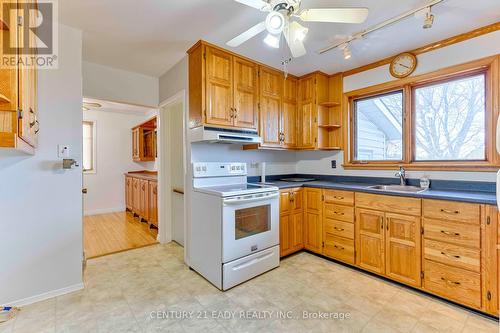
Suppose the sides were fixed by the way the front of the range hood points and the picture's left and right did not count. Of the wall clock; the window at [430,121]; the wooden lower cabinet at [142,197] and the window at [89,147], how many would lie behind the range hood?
2

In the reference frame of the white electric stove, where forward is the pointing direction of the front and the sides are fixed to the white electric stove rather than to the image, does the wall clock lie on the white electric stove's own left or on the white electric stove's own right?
on the white electric stove's own left

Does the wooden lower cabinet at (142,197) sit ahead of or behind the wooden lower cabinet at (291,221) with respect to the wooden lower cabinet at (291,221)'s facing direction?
behind

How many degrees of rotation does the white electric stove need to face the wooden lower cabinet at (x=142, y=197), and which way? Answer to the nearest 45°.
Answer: approximately 180°

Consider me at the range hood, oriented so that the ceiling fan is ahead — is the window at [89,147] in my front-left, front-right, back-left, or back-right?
back-right

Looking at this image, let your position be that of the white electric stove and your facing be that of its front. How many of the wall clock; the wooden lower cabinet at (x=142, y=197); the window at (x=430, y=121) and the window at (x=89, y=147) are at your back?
2

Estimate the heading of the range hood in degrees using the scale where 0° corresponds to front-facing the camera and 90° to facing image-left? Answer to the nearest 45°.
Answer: approximately 315°

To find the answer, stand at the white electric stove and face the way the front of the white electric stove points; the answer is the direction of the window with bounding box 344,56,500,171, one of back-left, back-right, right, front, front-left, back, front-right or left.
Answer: front-left
